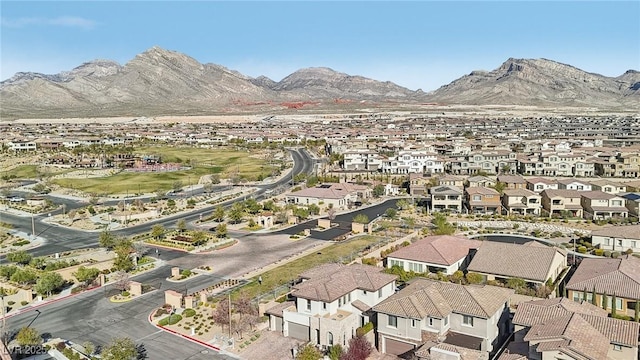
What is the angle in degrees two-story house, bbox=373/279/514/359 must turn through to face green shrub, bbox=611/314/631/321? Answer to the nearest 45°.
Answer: approximately 135° to its left

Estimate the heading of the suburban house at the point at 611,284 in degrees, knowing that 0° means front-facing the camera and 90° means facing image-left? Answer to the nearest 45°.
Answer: approximately 180°

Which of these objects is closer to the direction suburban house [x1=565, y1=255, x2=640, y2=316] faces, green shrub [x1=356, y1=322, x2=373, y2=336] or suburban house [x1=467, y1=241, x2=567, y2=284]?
the green shrub

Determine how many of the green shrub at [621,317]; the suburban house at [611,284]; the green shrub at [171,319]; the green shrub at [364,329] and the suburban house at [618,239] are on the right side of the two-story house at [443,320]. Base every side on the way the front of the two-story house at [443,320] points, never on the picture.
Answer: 2

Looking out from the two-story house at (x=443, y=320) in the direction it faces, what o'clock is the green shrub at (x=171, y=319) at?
The green shrub is roughly at 3 o'clock from the two-story house.

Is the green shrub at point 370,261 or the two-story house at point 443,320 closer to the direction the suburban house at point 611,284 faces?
the two-story house

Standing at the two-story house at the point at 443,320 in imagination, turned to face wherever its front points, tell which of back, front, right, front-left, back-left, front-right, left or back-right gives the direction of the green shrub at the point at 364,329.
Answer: right

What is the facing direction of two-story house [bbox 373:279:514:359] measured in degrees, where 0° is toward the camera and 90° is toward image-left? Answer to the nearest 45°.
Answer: approximately 0°

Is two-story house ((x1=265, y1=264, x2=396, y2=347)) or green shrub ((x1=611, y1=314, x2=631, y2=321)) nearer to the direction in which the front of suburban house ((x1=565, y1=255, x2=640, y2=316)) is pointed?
the green shrub

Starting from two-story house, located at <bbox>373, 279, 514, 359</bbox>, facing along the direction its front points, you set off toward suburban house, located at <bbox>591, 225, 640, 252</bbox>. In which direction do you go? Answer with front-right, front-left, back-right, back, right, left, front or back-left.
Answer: back-left
